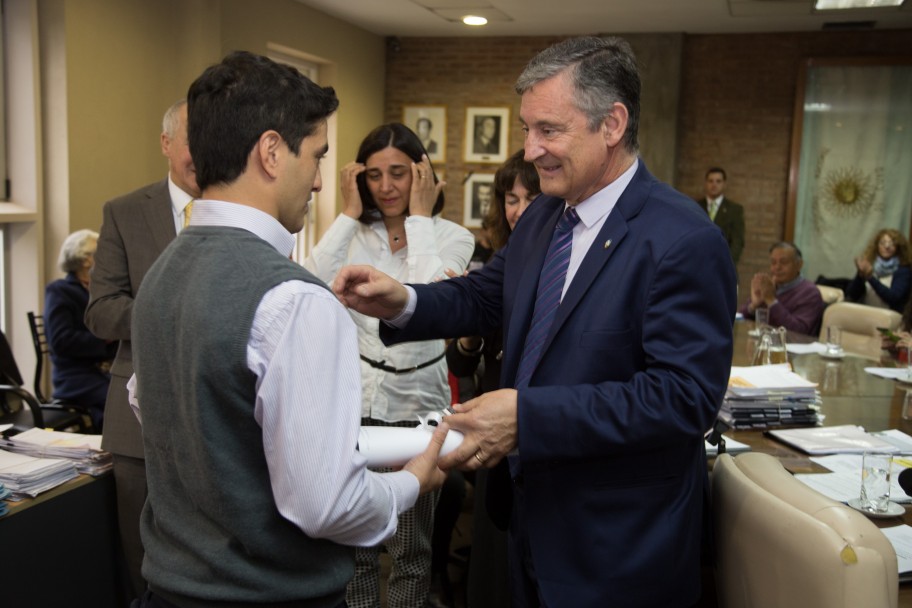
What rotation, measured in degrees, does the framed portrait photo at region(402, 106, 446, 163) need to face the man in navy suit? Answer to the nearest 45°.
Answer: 0° — it already faces them

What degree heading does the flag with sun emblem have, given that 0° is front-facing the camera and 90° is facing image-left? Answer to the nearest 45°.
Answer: approximately 0°

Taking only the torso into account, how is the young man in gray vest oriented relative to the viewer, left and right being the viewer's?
facing away from the viewer and to the right of the viewer

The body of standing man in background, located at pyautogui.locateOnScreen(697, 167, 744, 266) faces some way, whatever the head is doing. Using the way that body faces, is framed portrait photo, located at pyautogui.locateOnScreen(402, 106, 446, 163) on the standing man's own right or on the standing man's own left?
on the standing man's own right

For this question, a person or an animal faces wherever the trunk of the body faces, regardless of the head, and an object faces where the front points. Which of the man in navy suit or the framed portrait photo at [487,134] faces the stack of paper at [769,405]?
the framed portrait photo

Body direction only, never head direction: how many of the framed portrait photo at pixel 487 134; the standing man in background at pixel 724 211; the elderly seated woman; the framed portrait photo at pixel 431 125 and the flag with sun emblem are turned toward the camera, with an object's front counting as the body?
4

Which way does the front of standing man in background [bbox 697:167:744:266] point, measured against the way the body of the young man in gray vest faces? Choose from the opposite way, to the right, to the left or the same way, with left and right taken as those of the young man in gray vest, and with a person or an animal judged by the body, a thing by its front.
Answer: the opposite way

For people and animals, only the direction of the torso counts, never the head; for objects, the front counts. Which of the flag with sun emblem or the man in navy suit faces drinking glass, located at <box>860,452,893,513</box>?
the flag with sun emblem

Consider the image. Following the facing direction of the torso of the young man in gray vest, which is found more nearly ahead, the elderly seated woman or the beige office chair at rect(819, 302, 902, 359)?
the beige office chair

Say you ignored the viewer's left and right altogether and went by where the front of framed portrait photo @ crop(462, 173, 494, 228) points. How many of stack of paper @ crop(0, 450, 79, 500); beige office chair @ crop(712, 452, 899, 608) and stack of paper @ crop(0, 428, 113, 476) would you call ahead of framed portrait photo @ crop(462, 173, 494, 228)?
3

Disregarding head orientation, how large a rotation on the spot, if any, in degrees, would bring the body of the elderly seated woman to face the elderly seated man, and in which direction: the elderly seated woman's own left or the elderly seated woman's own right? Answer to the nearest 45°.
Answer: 0° — they already face them
